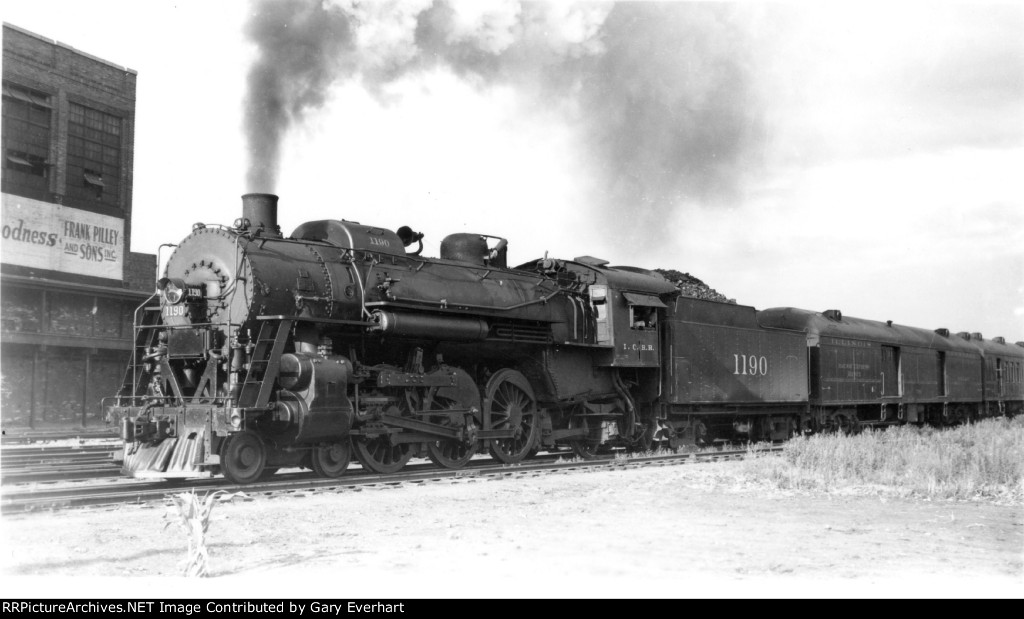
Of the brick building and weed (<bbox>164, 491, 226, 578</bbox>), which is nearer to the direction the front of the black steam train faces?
the weed

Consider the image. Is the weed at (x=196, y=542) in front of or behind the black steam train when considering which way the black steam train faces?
in front

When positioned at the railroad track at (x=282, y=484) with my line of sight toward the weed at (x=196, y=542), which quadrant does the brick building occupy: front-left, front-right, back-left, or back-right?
back-right

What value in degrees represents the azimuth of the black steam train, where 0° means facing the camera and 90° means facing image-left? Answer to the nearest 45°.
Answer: approximately 45°

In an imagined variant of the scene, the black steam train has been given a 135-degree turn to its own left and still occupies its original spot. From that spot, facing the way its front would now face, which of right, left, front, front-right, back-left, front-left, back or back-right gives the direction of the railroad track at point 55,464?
back

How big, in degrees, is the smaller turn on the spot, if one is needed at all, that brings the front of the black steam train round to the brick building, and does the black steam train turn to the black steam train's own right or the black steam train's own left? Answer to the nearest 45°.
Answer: approximately 90° to the black steam train's own right
